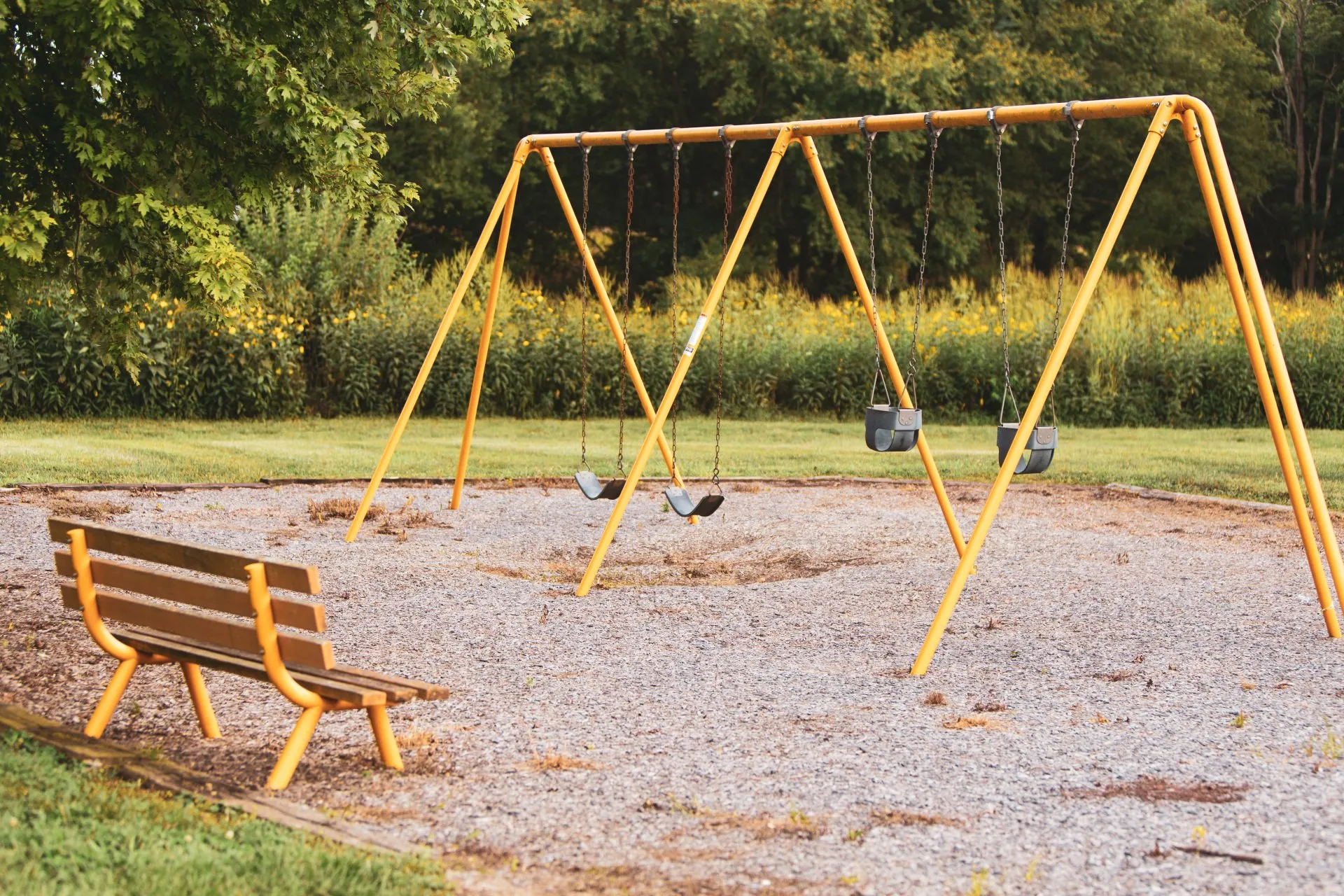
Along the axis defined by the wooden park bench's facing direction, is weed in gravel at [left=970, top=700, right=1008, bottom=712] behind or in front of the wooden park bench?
in front

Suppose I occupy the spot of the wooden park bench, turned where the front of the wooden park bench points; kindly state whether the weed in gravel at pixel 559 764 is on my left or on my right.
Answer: on my right

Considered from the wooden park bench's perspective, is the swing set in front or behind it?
in front

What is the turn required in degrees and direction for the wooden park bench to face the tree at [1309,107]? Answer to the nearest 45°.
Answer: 0° — it already faces it

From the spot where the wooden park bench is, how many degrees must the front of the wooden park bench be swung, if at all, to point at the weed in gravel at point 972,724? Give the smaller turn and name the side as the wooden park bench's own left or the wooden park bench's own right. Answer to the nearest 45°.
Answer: approximately 45° to the wooden park bench's own right

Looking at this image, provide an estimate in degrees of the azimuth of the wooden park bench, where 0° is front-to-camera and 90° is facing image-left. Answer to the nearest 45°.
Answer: approximately 225°
